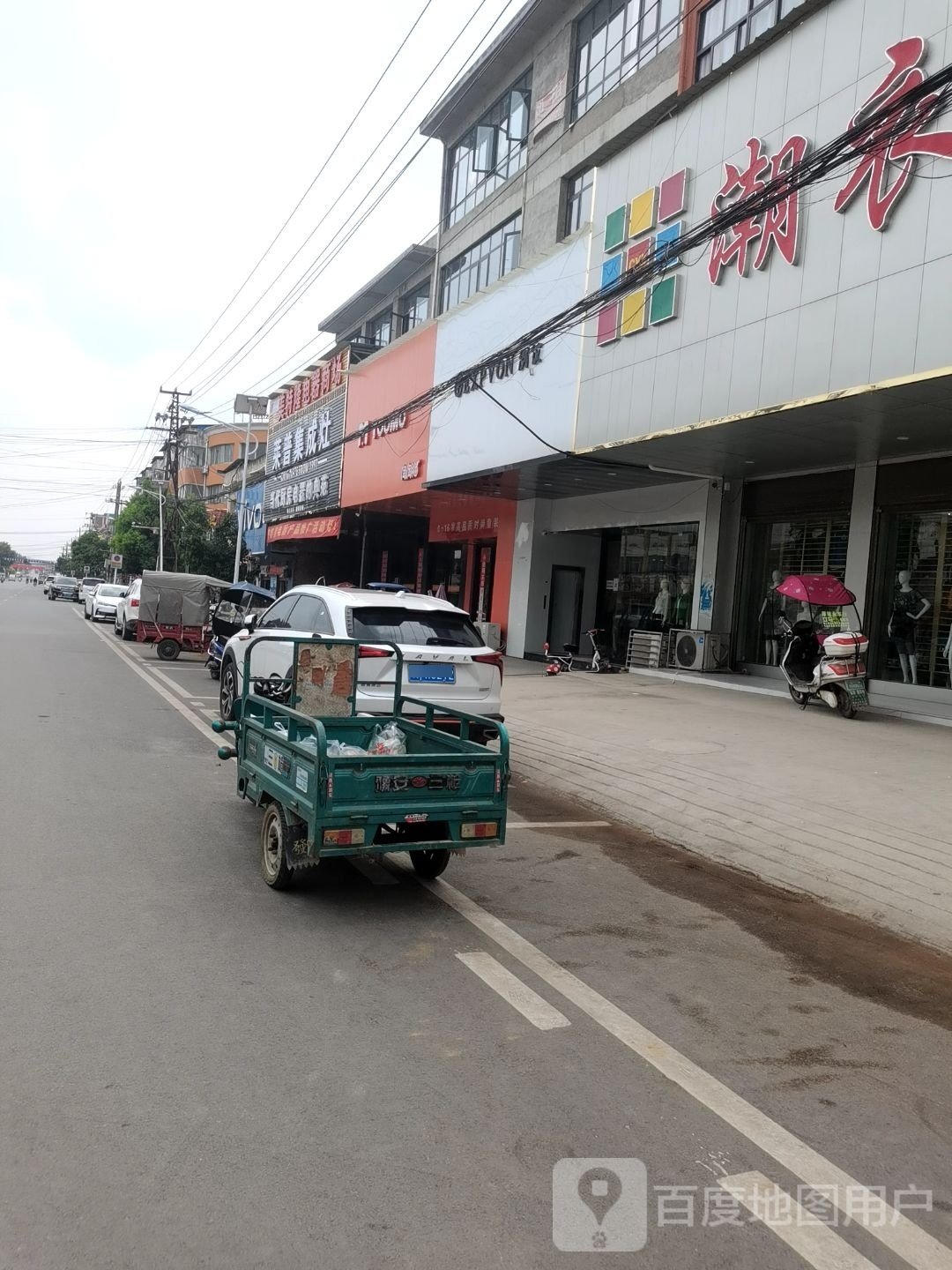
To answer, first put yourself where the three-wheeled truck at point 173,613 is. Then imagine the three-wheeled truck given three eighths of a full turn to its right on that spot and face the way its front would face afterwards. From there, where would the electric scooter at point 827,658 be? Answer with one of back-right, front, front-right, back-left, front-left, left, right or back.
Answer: left

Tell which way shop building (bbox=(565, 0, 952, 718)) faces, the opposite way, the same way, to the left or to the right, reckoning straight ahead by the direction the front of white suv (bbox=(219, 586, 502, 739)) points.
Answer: to the left

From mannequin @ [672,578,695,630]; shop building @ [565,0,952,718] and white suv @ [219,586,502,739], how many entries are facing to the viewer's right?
0

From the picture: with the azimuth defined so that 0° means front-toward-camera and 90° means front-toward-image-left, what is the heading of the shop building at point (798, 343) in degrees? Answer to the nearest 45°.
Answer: approximately 45°

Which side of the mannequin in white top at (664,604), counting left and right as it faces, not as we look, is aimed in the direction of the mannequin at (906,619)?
left

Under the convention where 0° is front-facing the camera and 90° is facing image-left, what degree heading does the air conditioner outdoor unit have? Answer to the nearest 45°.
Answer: approximately 45°

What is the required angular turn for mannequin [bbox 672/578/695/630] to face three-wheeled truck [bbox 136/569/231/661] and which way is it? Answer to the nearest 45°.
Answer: approximately 45° to its right

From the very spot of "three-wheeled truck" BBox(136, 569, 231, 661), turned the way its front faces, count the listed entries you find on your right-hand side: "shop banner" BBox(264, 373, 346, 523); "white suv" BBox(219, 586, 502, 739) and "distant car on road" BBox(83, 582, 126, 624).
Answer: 1

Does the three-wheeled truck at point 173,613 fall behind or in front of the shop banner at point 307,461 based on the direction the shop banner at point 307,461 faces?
in front

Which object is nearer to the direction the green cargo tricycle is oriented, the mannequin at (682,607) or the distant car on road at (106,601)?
the distant car on road

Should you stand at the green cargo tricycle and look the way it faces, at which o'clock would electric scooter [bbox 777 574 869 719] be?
The electric scooter is roughly at 3 o'clock from the green cargo tricycle.

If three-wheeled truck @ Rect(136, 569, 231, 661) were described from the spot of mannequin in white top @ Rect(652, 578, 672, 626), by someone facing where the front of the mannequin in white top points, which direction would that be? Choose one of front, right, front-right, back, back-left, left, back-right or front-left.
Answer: front-right

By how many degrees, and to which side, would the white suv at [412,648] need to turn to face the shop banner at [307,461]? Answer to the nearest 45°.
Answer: approximately 45° to its right

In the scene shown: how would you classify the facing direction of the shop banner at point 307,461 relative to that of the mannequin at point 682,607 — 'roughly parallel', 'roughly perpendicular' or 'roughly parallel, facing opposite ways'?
roughly parallel

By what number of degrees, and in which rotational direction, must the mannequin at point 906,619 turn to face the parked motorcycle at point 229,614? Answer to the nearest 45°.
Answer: approximately 45° to its right

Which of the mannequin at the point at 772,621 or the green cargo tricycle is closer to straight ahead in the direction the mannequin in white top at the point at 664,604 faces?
the green cargo tricycle
